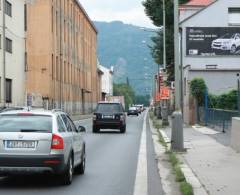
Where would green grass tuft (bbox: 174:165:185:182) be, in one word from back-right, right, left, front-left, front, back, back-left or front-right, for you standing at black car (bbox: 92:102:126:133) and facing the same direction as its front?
back

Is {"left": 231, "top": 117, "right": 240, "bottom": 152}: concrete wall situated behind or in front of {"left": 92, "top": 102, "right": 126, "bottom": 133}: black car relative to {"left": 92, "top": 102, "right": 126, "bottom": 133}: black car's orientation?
behind

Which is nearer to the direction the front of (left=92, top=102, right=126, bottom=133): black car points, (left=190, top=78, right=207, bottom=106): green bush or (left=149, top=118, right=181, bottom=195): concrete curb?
the green bush

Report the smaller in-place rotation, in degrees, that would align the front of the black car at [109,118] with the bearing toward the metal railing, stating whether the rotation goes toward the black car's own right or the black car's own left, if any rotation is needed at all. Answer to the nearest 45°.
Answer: approximately 90° to the black car's own right

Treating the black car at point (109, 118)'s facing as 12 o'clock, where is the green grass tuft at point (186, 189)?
The green grass tuft is roughly at 6 o'clock from the black car.

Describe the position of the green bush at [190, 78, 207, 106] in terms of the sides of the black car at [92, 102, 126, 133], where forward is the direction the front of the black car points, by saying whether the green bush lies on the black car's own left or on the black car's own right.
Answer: on the black car's own right

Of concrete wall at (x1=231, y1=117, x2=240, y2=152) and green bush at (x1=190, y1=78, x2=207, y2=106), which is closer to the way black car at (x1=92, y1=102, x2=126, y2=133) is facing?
the green bush

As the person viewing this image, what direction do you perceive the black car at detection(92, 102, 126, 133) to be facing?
facing away from the viewer

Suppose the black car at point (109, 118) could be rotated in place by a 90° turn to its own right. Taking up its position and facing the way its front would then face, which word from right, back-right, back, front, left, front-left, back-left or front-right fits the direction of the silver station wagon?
right

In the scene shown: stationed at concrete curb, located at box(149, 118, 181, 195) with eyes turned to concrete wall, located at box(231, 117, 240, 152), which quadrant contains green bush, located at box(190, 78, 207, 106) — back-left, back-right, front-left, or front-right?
front-left

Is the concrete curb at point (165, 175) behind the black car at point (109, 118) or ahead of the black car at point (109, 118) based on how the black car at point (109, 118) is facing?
behind
